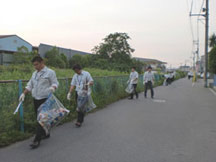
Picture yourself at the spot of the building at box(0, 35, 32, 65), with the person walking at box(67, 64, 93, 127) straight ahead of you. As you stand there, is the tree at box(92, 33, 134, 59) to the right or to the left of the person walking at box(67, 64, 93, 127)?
left

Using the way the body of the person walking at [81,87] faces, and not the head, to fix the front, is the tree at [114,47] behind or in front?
behind

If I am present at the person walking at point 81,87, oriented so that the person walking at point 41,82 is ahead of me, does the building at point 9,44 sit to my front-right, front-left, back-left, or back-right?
back-right

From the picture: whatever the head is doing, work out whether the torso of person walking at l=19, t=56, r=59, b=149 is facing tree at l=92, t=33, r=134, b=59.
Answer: no

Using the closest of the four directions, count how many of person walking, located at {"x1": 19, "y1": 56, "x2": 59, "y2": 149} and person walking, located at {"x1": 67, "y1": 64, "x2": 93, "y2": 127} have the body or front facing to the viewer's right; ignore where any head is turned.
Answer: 0

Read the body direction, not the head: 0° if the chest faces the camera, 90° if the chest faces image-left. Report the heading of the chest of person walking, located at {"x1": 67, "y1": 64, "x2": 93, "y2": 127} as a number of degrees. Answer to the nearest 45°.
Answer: approximately 45°

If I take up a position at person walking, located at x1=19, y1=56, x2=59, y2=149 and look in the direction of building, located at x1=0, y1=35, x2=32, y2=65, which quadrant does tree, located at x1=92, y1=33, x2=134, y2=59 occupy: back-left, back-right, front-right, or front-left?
front-right

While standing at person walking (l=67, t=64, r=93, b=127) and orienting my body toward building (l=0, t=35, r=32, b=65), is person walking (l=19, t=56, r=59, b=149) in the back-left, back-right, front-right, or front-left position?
back-left

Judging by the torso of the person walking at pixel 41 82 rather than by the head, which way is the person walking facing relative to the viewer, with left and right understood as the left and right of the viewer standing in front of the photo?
facing the viewer and to the left of the viewer

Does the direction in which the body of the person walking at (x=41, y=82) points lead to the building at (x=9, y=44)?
no

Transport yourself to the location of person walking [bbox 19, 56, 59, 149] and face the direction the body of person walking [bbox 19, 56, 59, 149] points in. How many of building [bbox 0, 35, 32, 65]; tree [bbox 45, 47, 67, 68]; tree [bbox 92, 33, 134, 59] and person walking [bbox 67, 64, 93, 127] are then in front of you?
0

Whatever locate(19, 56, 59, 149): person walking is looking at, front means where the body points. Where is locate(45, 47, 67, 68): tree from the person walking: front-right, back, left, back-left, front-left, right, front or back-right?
back-right

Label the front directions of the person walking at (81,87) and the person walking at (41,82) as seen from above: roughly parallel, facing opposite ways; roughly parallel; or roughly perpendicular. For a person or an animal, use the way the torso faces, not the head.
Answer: roughly parallel

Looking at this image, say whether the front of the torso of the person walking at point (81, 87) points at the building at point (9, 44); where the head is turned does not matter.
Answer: no
